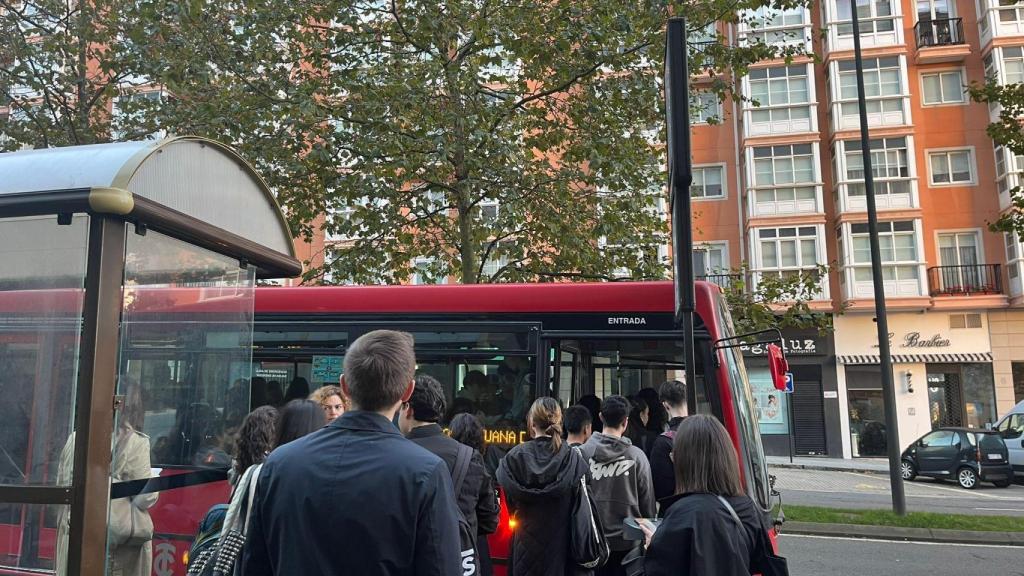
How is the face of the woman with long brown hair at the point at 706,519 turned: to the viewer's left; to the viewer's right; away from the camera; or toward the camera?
away from the camera

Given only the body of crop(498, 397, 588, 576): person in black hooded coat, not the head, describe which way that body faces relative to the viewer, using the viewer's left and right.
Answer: facing away from the viewer

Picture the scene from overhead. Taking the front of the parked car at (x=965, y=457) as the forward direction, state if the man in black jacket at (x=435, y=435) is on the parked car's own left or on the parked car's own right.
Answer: on the parked car's own left

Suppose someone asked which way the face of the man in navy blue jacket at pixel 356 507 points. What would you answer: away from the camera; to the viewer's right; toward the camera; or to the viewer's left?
away from the camera

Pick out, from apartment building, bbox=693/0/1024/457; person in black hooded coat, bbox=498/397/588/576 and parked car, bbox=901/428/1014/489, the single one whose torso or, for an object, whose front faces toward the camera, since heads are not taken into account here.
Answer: the apartment building

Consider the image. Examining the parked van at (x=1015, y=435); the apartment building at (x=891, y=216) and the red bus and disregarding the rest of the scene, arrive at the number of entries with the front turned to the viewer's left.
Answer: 1

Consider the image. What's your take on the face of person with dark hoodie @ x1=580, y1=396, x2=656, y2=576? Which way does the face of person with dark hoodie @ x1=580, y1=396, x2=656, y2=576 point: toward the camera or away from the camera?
away from the camera

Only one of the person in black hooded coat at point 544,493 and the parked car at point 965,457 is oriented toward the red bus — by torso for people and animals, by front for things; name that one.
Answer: the person in black hooded coat

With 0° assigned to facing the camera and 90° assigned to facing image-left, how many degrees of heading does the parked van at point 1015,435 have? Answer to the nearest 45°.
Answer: approximately 90°

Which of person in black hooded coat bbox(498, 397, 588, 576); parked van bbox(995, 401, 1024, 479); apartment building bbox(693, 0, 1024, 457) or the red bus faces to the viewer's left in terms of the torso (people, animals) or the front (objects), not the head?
the parked van

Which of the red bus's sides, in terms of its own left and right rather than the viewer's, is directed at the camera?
right

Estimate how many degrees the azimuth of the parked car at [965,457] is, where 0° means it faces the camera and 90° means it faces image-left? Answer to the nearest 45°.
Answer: approximately 135°
